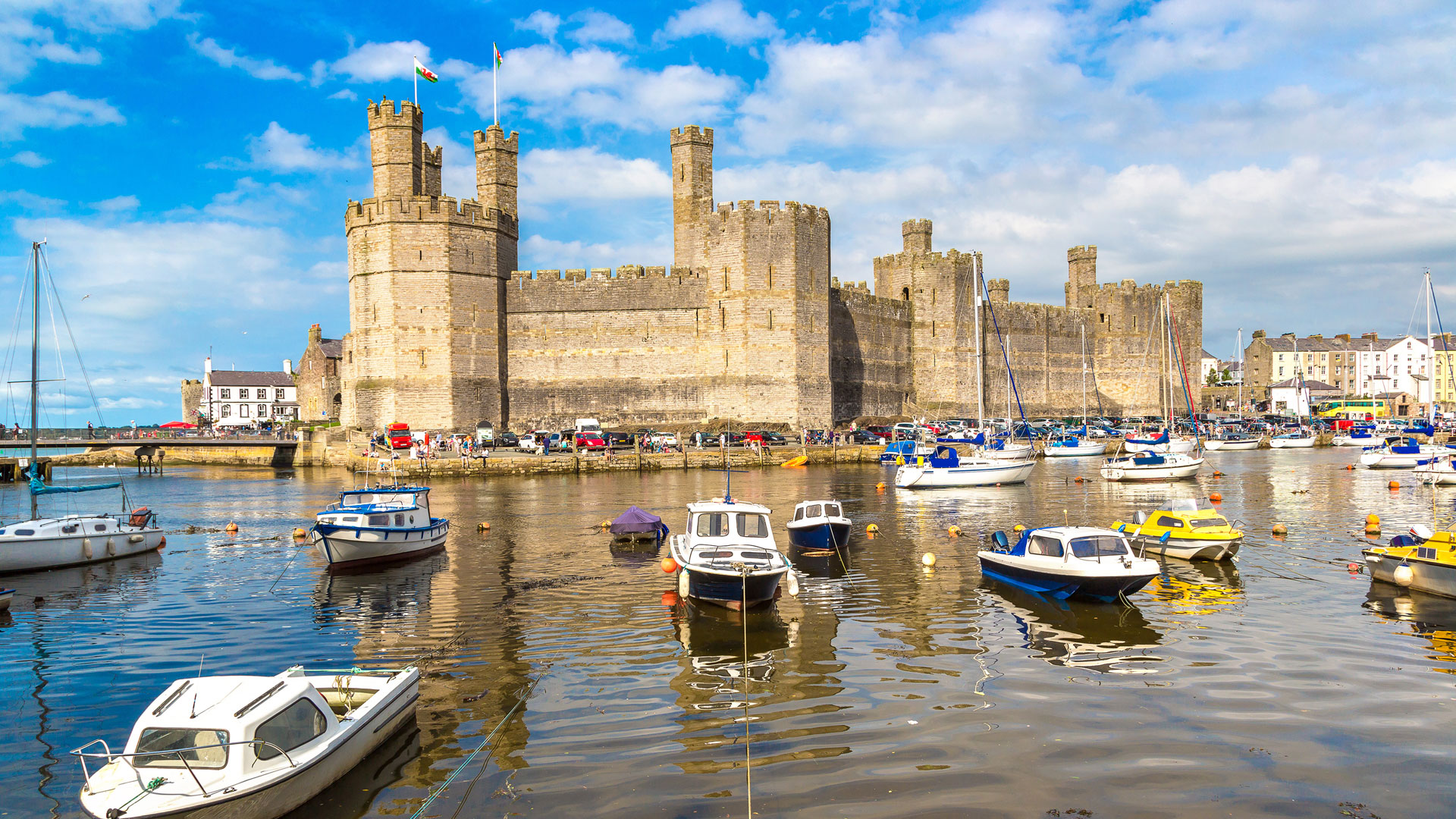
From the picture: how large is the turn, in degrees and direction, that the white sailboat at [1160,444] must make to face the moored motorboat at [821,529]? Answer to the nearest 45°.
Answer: approximately 90° to its right

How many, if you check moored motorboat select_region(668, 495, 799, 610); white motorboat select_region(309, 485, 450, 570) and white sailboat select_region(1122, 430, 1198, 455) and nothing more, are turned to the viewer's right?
1

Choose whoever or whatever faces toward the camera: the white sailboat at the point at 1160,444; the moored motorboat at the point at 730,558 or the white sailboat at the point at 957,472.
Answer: the moored motorboat

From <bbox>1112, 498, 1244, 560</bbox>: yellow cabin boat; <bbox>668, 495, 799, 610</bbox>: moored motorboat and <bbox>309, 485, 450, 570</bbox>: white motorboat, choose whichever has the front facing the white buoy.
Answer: the yellow cabin boat

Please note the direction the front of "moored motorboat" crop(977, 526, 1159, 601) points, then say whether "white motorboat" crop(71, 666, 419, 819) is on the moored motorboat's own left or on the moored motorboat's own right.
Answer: on the moored motorboat's own right

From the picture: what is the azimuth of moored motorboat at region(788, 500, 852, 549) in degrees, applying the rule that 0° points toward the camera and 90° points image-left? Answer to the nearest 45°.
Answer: approximately 0°

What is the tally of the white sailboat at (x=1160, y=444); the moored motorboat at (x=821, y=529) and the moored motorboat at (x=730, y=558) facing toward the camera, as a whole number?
2

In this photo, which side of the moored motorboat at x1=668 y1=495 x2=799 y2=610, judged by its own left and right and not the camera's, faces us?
front

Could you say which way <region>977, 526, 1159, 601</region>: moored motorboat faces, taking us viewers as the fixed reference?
facing the viewer and to the right of the viewer
